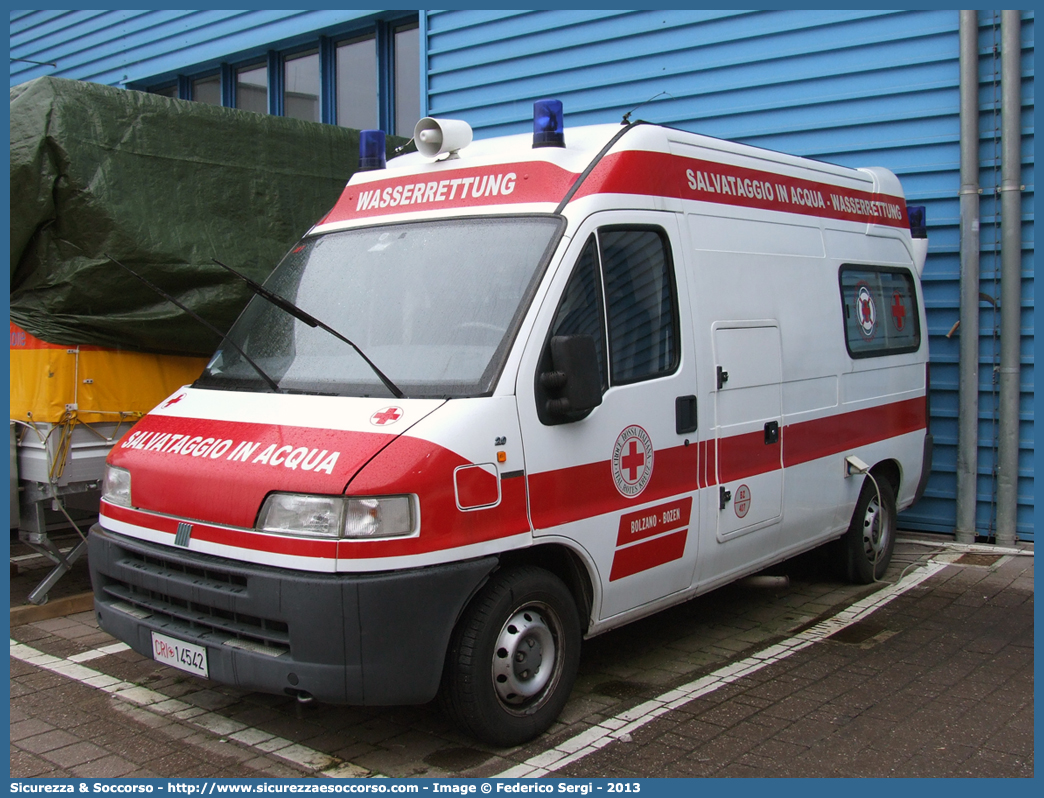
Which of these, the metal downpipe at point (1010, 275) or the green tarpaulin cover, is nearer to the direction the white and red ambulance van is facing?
the green tarpaulin cover

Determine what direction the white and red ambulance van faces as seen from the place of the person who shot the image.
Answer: facing the viewer and to the left of the viewer

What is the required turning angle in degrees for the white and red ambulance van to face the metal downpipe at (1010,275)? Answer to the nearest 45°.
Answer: approximately 180°

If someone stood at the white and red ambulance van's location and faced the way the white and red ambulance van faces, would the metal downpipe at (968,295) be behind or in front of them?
behind

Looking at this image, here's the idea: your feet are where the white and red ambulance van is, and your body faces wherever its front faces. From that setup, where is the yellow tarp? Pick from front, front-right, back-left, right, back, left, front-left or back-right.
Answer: right

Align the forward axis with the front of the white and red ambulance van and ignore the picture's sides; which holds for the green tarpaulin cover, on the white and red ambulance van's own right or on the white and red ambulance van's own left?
on the white and red ambulance van's own right
